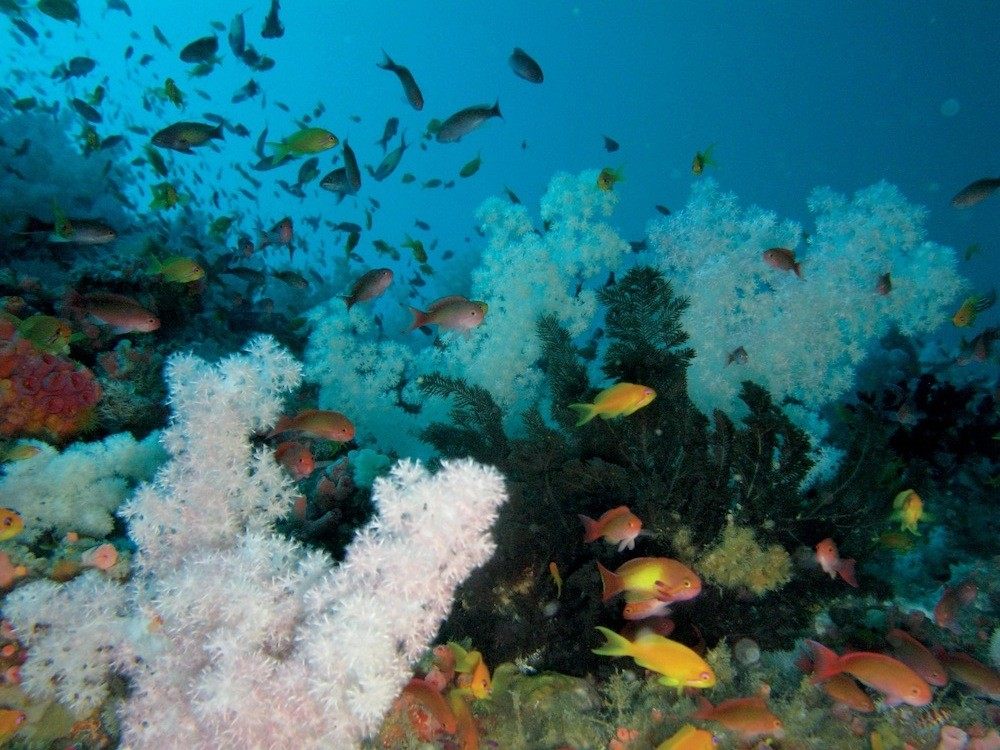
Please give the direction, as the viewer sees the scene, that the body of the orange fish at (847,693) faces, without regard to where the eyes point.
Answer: to the viewer's right

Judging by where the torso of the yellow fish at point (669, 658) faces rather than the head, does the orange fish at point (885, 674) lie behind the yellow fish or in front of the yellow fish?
in front

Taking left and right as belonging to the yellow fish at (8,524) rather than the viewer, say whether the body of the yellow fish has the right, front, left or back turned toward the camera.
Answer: right

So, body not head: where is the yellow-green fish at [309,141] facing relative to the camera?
to the viewer's right

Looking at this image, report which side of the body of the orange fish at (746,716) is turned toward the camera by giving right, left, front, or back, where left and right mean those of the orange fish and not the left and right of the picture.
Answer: right

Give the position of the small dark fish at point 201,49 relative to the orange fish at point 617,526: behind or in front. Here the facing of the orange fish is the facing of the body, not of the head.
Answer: behind

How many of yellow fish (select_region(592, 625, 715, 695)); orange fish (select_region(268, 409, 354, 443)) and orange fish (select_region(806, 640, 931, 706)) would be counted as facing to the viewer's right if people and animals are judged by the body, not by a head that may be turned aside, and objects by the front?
3

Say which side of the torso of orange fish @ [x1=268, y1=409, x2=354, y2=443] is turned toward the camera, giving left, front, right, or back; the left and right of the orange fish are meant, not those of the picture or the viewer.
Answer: right

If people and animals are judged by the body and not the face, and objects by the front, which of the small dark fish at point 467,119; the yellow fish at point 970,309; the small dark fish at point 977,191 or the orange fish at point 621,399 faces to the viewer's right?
the orange fish

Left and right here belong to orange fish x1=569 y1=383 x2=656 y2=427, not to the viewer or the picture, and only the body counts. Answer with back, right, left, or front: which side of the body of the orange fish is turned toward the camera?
right

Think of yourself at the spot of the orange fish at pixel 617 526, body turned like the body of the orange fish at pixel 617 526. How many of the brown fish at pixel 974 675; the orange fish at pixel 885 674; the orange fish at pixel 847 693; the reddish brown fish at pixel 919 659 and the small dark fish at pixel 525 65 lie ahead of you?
4

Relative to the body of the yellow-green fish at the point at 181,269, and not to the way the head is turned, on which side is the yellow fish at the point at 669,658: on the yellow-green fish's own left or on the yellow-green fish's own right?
on the yellow-green fish's own right
